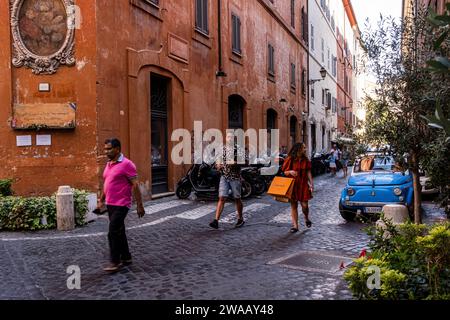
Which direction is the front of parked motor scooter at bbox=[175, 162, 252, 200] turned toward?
to the viewer's left

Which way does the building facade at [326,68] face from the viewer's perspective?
to the viewer's right

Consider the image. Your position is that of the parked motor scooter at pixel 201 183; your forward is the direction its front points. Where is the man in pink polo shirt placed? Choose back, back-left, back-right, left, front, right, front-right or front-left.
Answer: left

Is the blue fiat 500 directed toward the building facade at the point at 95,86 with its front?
no

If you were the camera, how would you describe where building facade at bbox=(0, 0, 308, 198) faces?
facing the viewer and to the right of the viewer

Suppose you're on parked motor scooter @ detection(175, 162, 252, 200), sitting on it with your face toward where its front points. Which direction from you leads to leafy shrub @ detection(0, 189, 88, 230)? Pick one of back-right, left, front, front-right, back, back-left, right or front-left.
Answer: front-left

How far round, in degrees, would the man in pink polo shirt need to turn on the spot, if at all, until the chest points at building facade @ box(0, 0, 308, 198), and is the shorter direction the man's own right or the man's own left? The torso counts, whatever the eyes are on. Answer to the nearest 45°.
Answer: approximately 135° to the man's own right

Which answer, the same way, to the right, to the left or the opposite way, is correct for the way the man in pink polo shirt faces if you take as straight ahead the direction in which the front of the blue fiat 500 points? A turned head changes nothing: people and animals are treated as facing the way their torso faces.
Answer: the same way

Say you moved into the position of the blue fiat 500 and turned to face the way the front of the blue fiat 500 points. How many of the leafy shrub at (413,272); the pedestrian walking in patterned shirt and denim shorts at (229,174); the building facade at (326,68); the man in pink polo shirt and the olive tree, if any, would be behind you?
1

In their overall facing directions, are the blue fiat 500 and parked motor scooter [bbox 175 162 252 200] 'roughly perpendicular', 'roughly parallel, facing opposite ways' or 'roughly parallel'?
roughly perpendicular

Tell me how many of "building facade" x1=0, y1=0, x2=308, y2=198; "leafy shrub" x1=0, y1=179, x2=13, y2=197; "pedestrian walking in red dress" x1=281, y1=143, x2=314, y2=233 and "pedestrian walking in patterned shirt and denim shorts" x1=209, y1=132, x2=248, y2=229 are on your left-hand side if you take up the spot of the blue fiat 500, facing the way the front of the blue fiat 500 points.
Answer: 0

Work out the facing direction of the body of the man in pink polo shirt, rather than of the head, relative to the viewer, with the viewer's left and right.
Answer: facing the viewer and to the left of the viewer

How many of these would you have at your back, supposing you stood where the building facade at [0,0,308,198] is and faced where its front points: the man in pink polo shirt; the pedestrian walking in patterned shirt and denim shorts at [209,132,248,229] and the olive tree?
0

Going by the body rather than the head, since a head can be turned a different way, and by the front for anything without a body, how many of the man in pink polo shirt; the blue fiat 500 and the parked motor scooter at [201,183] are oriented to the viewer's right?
0

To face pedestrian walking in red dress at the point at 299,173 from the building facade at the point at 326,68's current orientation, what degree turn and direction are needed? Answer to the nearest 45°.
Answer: approximately 90° to its right

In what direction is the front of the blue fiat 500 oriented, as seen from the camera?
facing the viewer

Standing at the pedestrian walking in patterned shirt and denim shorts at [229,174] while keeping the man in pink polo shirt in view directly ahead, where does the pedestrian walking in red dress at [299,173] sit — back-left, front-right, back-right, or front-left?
back-left

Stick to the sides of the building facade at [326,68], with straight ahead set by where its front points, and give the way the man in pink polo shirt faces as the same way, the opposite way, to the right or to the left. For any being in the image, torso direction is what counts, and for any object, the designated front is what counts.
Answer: to the right
